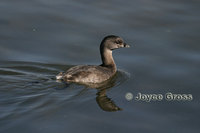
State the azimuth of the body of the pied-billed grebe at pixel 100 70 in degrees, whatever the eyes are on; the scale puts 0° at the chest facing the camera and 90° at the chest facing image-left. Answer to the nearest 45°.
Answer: approximately 270°
